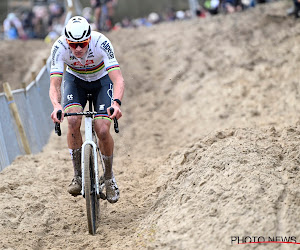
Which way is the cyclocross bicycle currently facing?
toward the camera

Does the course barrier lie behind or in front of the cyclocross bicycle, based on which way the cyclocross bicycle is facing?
behind

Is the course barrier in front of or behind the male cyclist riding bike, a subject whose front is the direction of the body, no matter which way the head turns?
behind

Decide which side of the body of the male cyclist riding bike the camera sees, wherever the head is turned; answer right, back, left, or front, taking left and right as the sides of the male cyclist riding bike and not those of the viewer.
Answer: front
